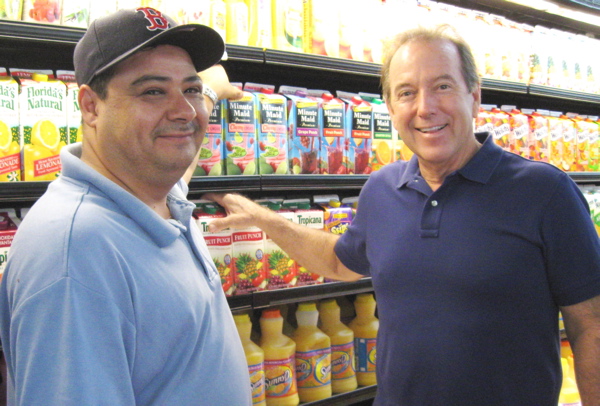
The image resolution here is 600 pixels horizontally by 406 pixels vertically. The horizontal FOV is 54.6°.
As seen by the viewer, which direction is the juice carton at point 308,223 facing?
toward the camera

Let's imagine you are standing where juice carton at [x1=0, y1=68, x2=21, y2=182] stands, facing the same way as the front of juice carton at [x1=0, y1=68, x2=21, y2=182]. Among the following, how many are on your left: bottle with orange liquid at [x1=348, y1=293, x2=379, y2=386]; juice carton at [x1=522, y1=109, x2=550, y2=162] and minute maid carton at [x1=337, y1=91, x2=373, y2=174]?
3

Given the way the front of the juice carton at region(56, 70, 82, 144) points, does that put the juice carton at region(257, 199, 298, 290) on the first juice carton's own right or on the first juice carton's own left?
on the first juice carton's own left

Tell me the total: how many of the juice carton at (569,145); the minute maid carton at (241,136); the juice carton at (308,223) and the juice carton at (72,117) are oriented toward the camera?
4

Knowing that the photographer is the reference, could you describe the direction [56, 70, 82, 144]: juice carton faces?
facing the viewer

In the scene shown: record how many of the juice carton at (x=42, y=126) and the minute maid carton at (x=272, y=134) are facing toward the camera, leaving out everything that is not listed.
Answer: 2

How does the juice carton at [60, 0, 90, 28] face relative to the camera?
toward the camera

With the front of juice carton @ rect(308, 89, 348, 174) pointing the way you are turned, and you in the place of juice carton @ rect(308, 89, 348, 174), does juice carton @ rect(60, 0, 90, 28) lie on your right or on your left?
on your right
